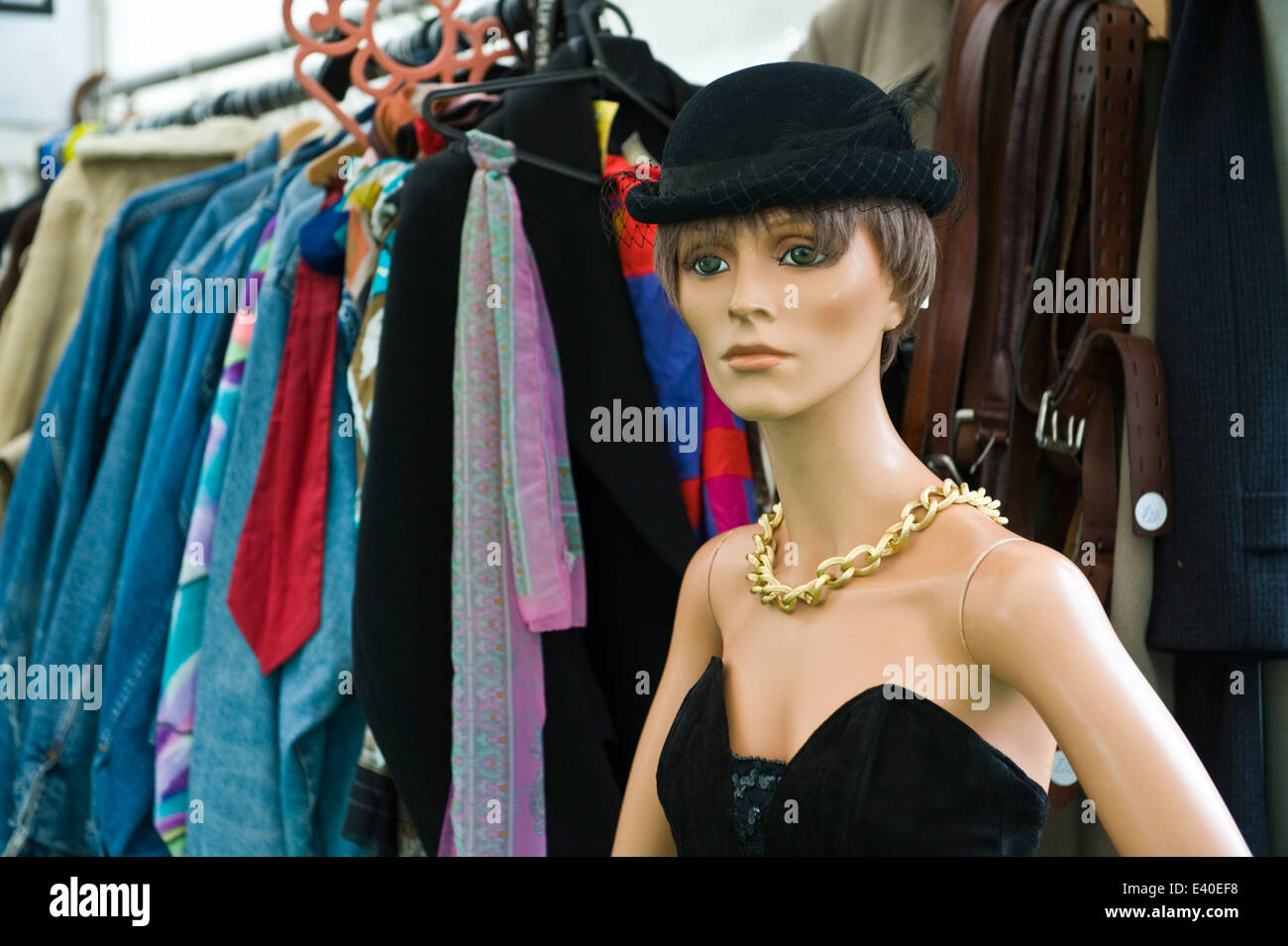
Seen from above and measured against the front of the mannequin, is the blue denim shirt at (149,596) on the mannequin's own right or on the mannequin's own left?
on the mannequin's own right

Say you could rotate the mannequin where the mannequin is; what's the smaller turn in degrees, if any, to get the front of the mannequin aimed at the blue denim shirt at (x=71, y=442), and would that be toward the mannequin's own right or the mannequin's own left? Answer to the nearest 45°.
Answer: approximately 90° to the mannequin's own right

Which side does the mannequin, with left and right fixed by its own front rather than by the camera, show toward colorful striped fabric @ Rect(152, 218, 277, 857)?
right

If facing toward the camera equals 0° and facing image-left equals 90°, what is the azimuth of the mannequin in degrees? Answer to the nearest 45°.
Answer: approximately 45°
